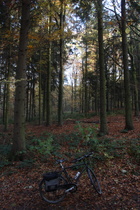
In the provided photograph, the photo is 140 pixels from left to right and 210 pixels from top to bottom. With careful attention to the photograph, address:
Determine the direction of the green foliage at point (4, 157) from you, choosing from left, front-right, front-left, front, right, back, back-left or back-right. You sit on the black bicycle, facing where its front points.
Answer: back-left

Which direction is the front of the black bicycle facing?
to the viewer's right

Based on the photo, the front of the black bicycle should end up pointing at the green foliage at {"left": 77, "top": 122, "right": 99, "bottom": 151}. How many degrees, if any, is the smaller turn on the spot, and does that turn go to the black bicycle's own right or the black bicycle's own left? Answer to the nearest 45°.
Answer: approximately 90° to the black bicycle's own left

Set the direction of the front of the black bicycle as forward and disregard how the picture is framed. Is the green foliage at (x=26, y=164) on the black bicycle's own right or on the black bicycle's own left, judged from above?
on the black bicycle's own left

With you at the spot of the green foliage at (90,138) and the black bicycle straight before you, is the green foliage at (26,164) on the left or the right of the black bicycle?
right

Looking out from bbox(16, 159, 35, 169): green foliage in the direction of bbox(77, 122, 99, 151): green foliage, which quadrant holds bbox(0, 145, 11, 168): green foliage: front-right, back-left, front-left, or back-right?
back-left

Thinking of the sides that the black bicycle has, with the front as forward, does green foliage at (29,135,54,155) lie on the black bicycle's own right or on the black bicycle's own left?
on the black bicycle's own left
